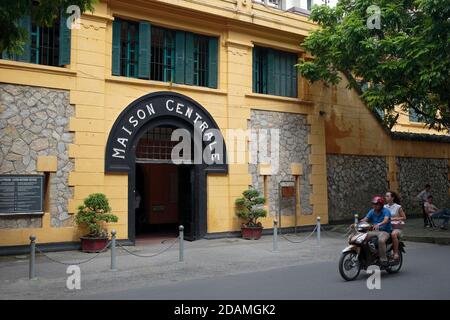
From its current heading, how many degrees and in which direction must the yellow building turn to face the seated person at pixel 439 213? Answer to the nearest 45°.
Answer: approximately 45° to its left

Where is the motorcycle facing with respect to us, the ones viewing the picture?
facing the viewer and to the left of the viewer

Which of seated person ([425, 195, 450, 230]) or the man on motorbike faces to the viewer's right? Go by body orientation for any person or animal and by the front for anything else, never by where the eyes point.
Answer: the seated person

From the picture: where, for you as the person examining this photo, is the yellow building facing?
facing the viewer and to the right of the viewer

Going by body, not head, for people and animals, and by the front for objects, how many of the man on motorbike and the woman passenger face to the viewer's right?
0

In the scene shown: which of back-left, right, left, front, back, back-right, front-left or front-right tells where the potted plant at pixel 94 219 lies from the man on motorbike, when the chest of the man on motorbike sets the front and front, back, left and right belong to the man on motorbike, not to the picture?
front-right

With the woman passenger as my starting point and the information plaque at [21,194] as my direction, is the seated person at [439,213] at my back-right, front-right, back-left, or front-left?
back-right

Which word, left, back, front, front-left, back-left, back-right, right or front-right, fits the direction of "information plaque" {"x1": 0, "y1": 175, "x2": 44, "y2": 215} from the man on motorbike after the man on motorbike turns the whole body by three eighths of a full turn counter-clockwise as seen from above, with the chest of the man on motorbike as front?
back

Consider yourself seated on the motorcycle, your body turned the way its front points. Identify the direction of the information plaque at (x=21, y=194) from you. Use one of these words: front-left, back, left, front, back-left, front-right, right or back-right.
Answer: front-right

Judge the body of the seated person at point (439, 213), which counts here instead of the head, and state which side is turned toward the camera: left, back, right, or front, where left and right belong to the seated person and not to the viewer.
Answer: right

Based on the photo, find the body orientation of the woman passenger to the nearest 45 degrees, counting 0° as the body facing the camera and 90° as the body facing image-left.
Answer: approximately 45°

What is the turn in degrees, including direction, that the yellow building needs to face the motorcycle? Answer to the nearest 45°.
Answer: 0° — it already faces it

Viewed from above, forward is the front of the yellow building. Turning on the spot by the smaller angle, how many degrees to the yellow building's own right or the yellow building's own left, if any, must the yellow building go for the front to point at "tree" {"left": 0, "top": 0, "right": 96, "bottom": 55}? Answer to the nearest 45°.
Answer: approximately 45° to the yellow building's own right
